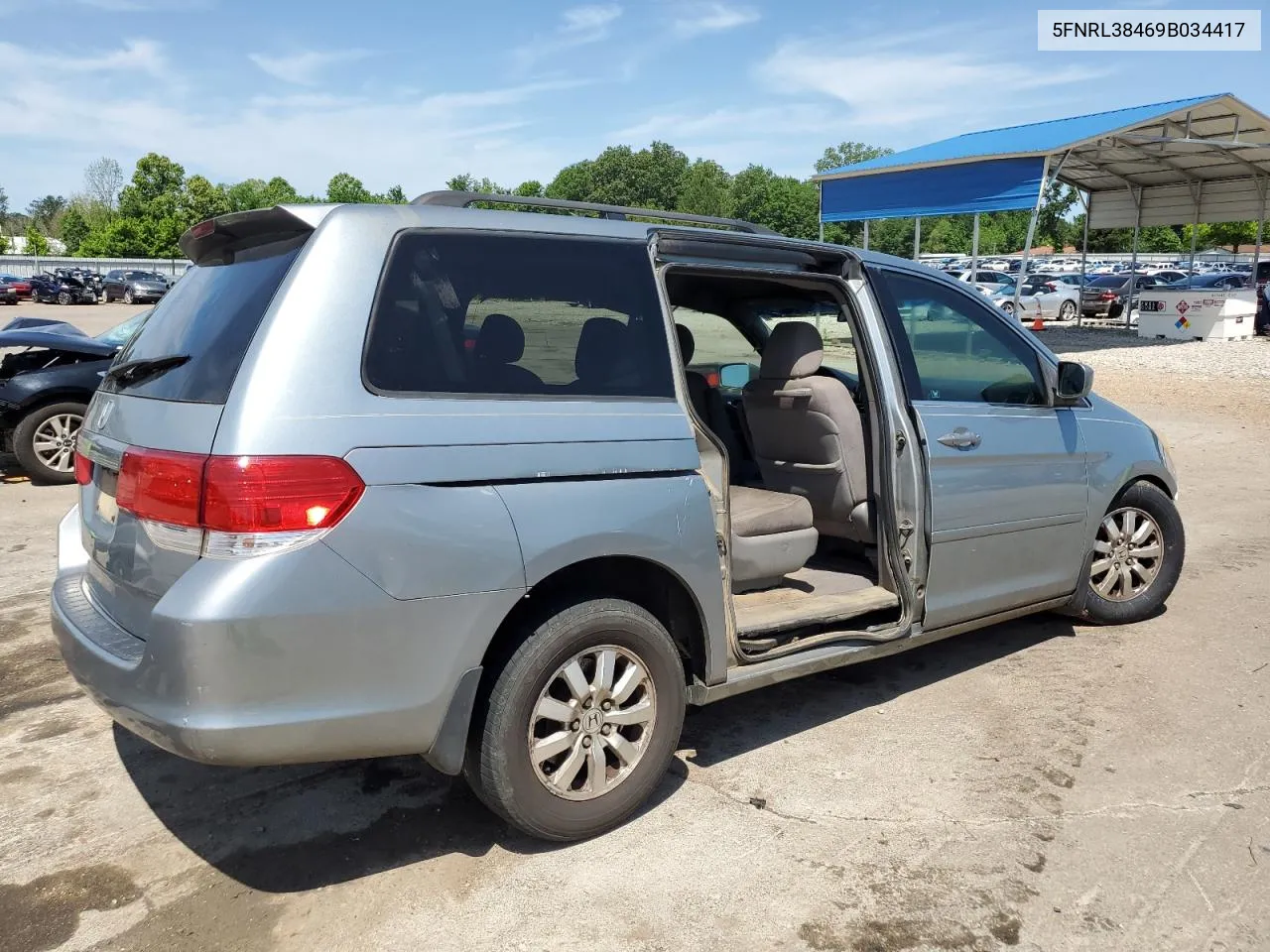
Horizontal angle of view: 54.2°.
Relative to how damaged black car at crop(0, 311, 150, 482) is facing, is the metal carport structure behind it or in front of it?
behind

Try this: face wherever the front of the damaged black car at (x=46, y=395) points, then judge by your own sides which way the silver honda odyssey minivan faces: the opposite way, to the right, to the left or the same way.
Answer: the opposite way

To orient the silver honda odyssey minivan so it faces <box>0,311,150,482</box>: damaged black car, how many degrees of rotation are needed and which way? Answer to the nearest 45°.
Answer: approximately 90° to its left

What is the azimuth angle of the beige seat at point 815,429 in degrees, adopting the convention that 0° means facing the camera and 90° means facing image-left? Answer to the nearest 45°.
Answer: approximately 225°

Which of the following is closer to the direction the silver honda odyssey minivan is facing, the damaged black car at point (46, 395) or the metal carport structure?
the metal carport structure

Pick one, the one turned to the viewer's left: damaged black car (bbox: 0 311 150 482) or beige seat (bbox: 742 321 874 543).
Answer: the damaged black car

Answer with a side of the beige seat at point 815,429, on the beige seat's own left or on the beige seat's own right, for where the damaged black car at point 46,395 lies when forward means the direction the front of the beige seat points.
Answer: on the beige seat's own left

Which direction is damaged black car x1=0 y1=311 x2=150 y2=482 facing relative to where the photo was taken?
to the viewer's left

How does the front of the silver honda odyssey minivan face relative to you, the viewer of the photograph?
facing away from the viewer and to the right of the viewer

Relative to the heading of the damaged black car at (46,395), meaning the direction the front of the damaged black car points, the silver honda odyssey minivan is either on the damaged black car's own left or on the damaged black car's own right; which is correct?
on the damaged black car's own left
